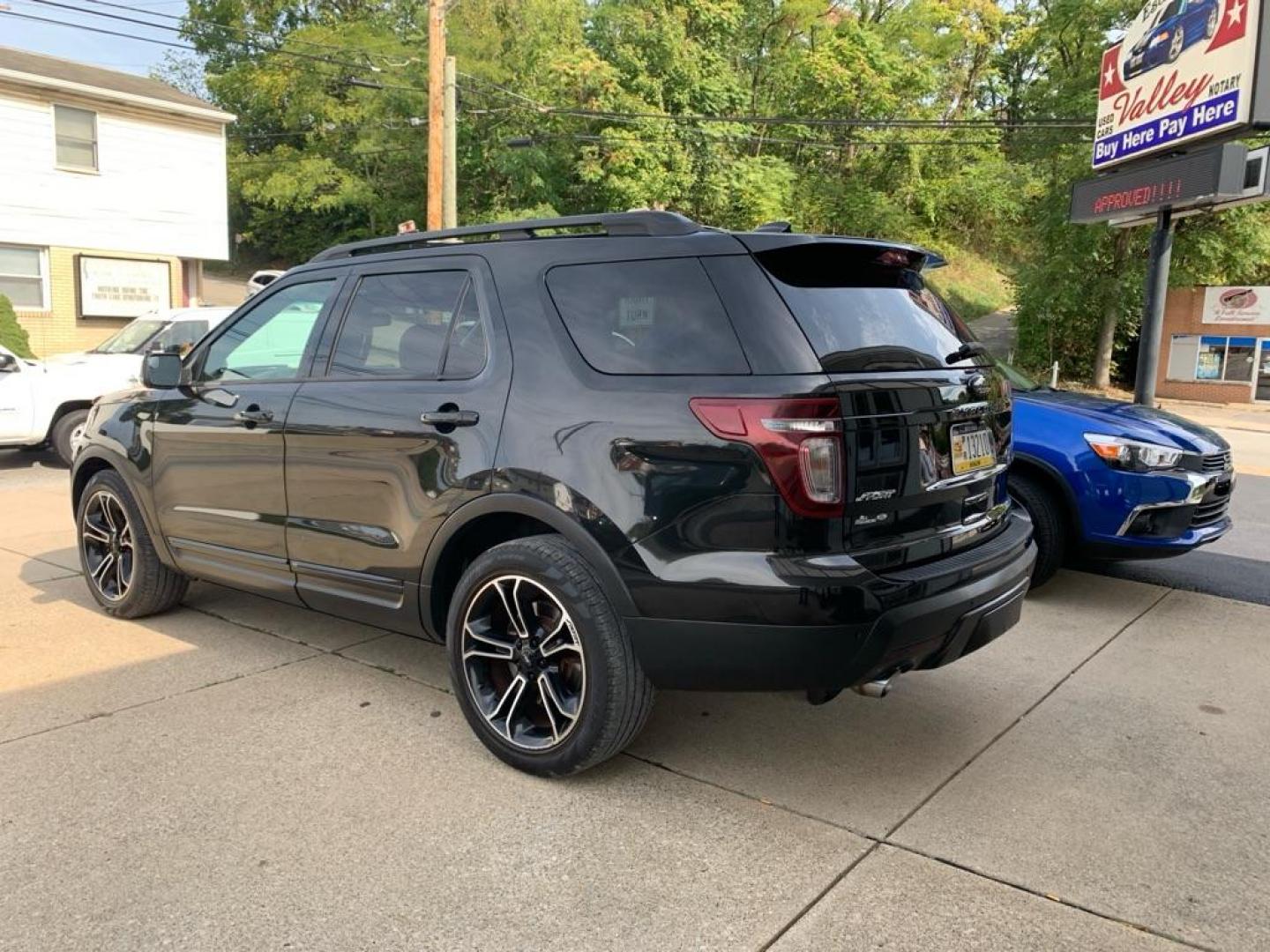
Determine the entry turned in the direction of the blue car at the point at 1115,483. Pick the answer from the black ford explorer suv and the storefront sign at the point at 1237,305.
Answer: the storefront sign

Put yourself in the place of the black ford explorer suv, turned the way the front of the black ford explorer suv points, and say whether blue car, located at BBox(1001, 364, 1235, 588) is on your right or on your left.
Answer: on your right

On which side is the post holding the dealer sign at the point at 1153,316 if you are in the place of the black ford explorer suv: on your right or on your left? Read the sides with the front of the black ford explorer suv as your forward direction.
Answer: on your right

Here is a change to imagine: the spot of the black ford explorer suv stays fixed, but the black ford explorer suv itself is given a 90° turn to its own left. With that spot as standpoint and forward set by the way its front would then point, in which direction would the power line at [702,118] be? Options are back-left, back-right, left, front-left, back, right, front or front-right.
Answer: back-right

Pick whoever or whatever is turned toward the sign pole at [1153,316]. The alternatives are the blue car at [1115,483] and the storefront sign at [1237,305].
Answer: the storefront sign

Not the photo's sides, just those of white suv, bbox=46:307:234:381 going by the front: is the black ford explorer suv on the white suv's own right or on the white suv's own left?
on the white suv's own left

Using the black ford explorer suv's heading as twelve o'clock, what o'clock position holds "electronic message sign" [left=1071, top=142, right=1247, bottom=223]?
The electronic message sign is roughly at 3 o'clock from the black ford explorer suv.

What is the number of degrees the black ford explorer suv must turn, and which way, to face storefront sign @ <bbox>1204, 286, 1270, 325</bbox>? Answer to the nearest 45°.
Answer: approximately 90° to its right

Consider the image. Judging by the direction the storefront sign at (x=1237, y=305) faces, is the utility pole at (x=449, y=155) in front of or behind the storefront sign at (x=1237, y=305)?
in front

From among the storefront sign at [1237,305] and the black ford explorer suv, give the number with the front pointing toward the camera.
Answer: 1
